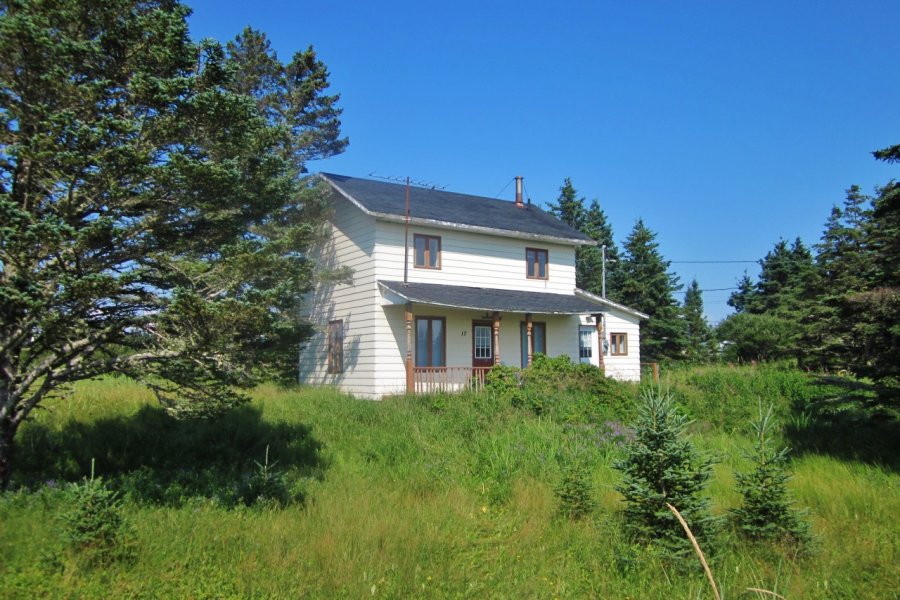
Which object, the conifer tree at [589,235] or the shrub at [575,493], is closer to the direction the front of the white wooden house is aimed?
the shrub

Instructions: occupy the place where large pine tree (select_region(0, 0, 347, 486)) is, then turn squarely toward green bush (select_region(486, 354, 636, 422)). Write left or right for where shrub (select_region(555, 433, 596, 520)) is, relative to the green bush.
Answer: right

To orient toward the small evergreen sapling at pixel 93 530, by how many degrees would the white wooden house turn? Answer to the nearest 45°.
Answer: approximately 45° to its right

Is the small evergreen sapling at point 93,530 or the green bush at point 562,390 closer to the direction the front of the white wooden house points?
the green bush

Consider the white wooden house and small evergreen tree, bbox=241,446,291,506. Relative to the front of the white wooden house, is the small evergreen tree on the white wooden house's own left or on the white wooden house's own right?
on the white wooden house's own right

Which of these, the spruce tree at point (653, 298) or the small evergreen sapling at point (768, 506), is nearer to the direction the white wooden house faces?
the small evergreen sapling

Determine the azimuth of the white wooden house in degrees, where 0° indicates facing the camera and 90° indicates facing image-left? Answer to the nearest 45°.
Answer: approximately 315°

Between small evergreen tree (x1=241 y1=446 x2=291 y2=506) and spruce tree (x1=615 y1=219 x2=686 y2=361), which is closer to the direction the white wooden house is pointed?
the small evergreen tree

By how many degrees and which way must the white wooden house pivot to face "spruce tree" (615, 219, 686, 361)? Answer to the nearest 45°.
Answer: approximately 90° to its left

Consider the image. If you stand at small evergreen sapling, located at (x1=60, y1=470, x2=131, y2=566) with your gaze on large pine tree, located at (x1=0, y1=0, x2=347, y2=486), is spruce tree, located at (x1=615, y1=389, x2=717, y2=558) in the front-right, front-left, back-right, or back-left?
back-right

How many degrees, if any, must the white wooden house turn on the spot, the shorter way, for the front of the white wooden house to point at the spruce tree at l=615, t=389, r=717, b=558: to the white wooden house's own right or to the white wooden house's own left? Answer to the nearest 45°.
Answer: approximately 45° to the white wooden house's own right

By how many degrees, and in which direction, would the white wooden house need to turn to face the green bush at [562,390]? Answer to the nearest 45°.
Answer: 0° — it already faces it

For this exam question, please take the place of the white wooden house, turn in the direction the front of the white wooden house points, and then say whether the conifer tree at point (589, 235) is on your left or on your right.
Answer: on your left
